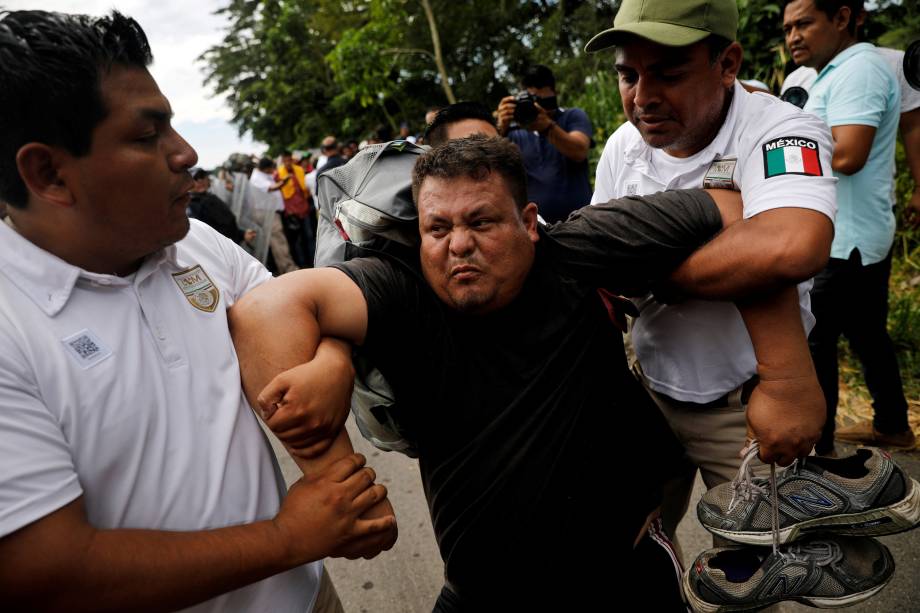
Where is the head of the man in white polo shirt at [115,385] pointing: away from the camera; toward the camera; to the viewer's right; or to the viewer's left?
to the viewer's right

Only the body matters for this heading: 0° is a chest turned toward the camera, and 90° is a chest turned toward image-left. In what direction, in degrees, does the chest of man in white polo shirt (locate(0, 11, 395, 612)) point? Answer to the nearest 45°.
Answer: approximately 315°

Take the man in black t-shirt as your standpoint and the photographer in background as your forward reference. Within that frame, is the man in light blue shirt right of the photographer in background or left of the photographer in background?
right

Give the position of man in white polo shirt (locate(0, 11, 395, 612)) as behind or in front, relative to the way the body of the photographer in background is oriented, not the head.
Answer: in front

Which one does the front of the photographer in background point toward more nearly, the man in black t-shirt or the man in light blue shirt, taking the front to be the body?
the man in black t-shirt

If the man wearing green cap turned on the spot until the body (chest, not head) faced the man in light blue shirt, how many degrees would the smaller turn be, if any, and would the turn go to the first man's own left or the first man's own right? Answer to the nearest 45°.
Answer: approximately 180°

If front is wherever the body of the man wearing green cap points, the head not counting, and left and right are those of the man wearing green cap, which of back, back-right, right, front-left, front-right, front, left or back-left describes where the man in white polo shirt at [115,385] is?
front

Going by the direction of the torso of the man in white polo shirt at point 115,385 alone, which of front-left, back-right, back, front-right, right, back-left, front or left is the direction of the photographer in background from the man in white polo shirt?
left

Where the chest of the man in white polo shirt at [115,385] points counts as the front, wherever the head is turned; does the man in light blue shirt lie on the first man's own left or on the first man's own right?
on the first man's own left

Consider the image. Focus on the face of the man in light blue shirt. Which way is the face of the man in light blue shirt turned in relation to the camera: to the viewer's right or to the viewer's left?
to the viewer's left

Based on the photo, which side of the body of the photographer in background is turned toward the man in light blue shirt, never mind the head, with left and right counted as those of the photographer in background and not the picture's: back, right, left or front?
left

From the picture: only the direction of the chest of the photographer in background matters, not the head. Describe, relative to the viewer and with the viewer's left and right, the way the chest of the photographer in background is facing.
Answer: facing the viewer and to the left of the viewer

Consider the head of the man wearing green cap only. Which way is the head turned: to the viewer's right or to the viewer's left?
to the viewer's left
